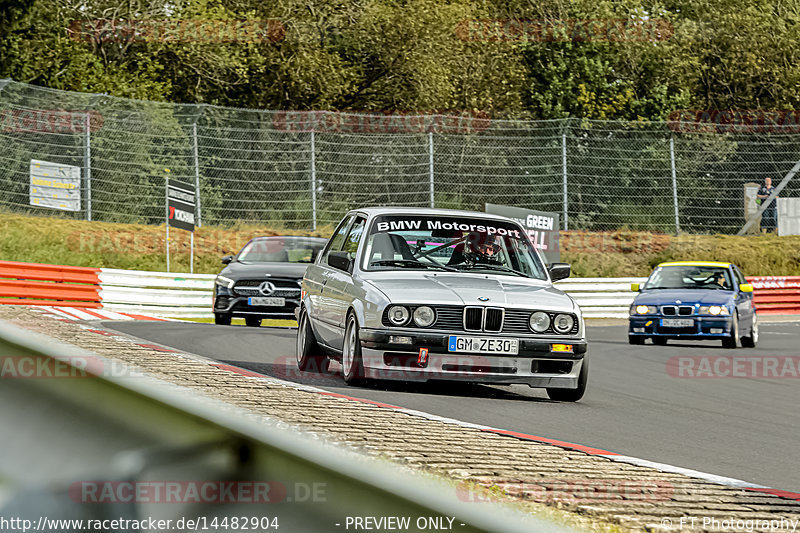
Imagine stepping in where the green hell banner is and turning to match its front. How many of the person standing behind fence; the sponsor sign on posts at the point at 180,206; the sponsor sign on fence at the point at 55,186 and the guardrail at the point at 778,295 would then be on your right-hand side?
2

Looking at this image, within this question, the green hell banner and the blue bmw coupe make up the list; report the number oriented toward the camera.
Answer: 2

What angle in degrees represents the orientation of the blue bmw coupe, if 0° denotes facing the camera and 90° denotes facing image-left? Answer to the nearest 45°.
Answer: approximately 0°

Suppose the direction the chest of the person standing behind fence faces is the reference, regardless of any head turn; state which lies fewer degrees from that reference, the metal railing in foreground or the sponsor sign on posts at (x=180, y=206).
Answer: the metal railing in foreground

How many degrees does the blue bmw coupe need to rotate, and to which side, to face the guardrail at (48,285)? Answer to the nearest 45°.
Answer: approximately 90° to its right

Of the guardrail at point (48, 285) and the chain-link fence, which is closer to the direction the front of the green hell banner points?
the guardrail

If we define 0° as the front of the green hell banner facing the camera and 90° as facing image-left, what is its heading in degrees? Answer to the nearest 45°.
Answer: approximately 0°

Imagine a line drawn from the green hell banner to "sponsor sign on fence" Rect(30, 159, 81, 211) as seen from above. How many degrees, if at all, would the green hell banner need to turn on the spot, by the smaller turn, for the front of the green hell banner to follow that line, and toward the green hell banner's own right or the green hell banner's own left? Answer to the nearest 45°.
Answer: approximately 90° to the green hell banner's own right
